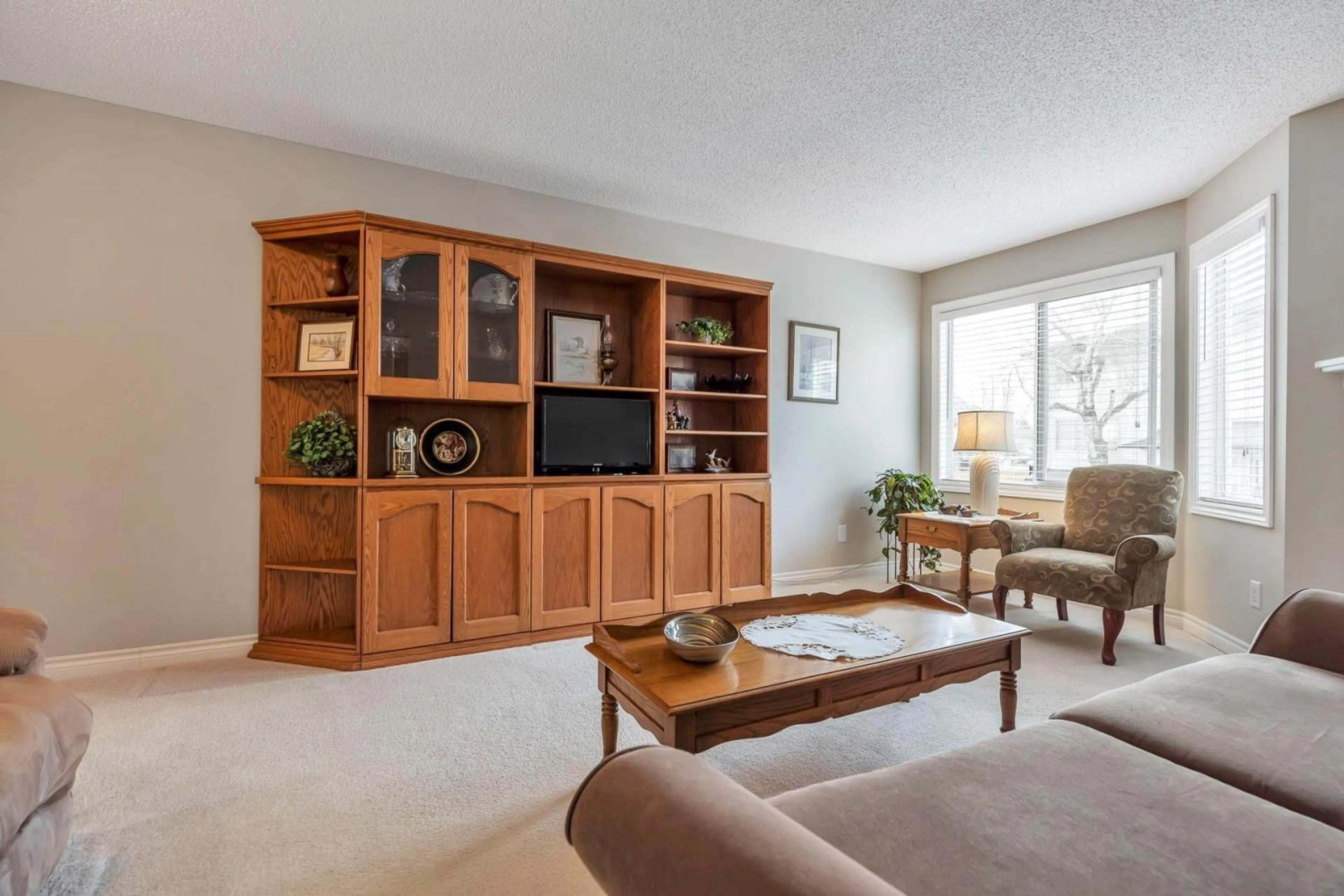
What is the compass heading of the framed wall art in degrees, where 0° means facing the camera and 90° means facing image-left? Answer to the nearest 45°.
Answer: approximately 315°

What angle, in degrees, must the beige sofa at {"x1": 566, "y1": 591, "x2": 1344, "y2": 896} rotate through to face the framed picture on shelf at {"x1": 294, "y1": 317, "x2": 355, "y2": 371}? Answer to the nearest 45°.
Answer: approximately 45° to its left

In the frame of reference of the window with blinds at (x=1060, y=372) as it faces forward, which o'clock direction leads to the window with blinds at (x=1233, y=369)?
the window with blinds at (x=1233, y=369) is roughly at 9 o'clock from the window with blinds at (x=1060, y=372).

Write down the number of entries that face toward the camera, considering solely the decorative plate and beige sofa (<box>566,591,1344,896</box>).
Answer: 1

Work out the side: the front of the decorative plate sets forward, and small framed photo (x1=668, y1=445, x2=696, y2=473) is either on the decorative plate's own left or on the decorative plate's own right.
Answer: on the decorative plate's own left

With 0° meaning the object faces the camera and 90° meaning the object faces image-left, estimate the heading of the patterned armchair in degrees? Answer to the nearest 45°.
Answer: approximately 45°

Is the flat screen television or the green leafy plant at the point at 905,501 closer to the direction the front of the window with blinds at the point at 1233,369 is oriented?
the flat screen television

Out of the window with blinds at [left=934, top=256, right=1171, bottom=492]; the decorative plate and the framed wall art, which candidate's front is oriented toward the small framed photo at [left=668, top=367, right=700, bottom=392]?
the window with blinds

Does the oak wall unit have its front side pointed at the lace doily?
yes

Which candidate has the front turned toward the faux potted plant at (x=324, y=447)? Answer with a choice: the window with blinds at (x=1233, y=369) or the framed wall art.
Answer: the window with blinds

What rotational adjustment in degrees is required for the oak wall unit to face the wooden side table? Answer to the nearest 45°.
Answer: approximately 45° to its left
